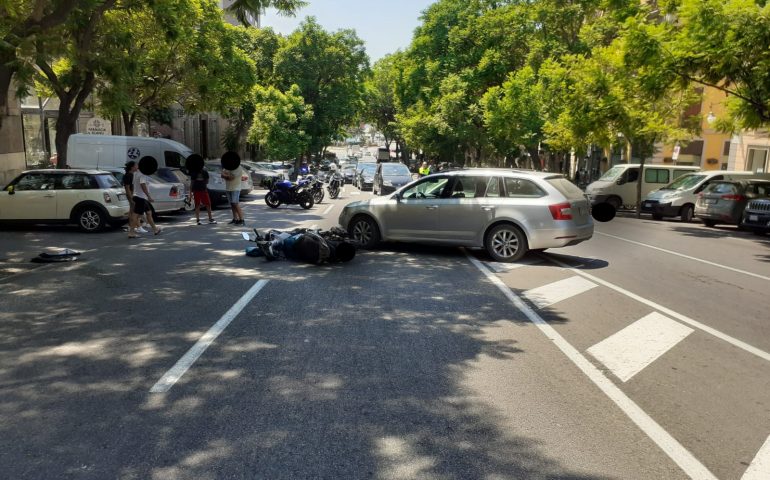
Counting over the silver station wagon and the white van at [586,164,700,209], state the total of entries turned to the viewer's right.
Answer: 0

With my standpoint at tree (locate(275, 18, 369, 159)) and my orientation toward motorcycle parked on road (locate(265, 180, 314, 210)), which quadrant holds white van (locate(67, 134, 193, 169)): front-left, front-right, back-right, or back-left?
front-right

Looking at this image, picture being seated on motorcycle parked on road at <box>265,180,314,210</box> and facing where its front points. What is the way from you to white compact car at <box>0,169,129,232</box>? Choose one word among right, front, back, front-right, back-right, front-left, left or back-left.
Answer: front-left

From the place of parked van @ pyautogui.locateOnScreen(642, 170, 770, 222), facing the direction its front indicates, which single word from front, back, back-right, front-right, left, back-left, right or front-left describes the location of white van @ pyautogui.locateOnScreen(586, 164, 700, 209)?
right

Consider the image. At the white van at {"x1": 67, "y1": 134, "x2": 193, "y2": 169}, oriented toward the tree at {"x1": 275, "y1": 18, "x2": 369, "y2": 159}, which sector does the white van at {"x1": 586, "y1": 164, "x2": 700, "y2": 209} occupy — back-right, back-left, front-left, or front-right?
front-right

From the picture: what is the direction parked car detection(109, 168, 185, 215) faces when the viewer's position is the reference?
facing away from the viewer and to the left of the viewer

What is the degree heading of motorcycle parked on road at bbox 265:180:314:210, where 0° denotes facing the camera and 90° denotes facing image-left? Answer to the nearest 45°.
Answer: approximately 90°

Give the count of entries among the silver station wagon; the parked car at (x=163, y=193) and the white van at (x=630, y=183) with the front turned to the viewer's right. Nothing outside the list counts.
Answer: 0

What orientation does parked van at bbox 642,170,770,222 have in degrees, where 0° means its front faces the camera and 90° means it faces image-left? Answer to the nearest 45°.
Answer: approximately 45°

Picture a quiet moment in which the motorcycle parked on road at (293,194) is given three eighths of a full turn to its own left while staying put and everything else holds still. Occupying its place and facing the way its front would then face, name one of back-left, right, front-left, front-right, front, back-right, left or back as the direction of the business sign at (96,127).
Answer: back-right

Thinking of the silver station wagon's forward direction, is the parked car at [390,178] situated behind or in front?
in front

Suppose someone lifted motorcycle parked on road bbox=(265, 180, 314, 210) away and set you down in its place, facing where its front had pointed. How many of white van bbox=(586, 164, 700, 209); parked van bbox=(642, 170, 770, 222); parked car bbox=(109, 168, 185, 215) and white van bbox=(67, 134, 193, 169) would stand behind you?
2

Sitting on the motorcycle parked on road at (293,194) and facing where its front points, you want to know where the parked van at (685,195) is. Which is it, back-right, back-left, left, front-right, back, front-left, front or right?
back

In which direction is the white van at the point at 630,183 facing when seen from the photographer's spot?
facing the viewer and to the left of the viewer

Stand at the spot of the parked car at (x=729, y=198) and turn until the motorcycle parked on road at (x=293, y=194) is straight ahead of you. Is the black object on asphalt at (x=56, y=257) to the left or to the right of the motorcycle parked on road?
left
